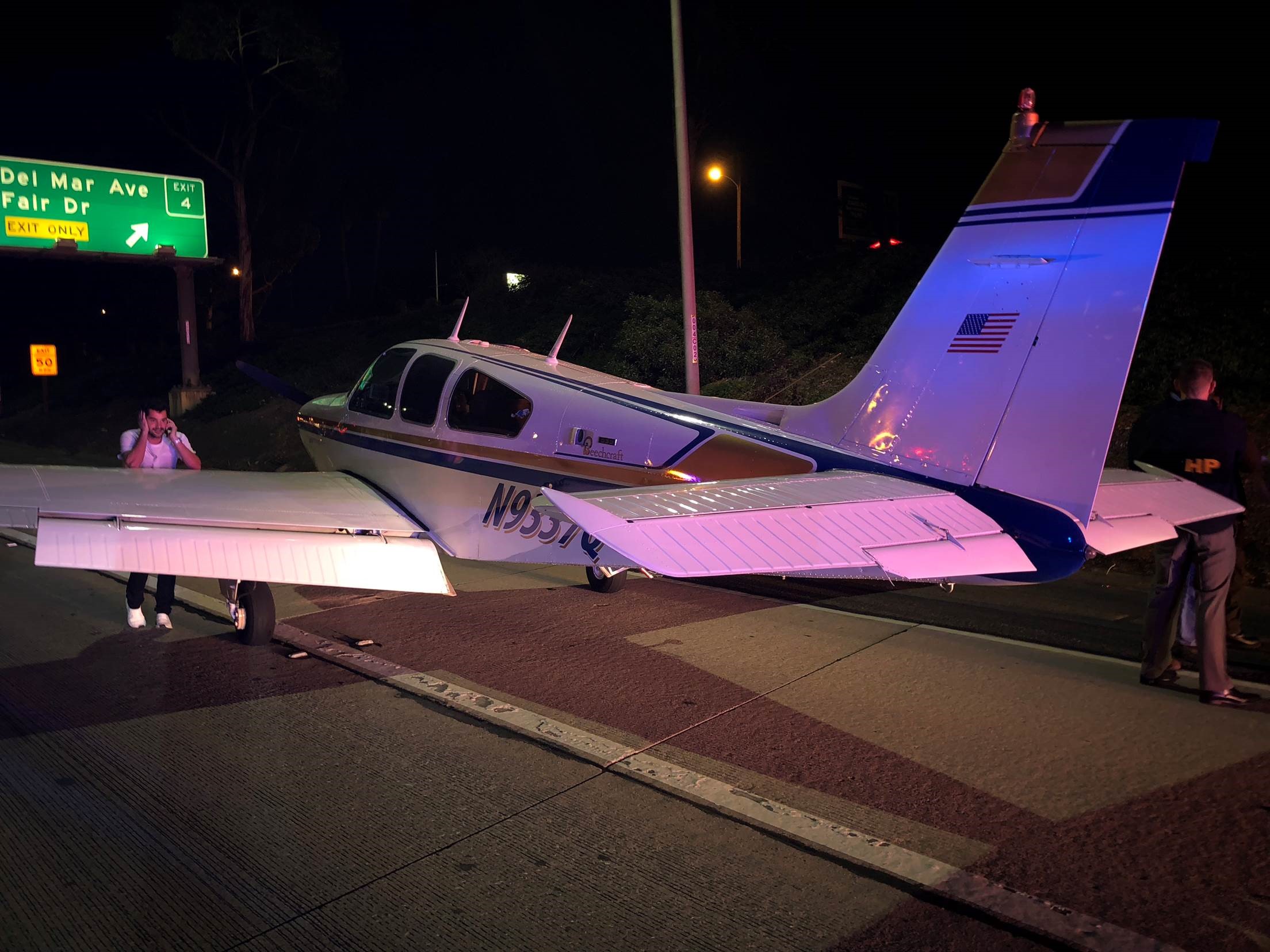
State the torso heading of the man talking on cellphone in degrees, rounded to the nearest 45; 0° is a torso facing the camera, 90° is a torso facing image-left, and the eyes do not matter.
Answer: approximately 0°

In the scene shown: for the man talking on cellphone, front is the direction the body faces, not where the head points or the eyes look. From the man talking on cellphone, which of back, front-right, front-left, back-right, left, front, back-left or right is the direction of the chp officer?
front-left

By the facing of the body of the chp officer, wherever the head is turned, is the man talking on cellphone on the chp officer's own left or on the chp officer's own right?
on the chp officer's own left

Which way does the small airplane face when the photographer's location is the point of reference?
facing away from the viewer and to the left of the viewer

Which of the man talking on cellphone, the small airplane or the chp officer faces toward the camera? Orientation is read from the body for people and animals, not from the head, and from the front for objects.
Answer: the man talking on cellphone

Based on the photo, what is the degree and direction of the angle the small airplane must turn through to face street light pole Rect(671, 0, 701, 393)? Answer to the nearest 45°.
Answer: approximately 45° to its right

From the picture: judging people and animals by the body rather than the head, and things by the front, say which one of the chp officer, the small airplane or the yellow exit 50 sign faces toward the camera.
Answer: the yellow exit 50 sign

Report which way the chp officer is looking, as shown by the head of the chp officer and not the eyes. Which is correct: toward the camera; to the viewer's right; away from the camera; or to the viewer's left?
away from the camera

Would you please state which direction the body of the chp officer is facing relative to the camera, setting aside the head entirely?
away from the camera

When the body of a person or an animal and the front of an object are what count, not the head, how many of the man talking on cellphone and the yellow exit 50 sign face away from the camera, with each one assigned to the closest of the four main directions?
0
